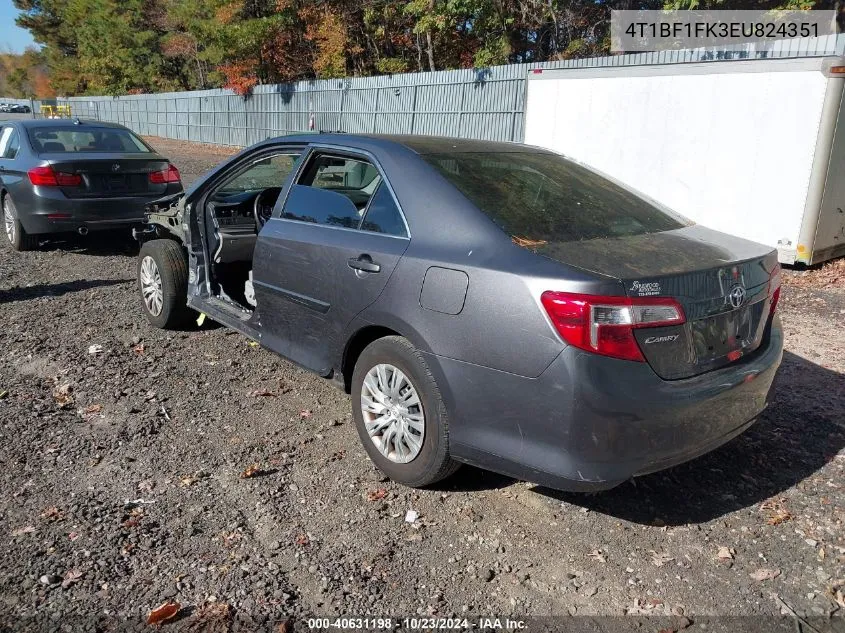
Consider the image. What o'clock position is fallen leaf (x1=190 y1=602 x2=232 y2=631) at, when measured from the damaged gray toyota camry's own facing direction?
The fallen leaf is roughly at 9 o'clock from the damaged gray toyota camry.

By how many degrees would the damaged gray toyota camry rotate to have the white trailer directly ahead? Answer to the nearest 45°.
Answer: approximately 90° to its right

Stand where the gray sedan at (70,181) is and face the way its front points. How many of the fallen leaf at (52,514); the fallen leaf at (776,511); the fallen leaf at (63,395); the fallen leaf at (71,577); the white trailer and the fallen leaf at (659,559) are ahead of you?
0

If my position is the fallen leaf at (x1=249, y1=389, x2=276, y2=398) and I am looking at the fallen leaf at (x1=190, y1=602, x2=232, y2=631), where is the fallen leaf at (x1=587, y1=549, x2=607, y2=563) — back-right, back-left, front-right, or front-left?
front-left

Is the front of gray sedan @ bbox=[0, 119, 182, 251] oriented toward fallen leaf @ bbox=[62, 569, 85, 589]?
no

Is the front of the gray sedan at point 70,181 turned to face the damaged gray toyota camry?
no

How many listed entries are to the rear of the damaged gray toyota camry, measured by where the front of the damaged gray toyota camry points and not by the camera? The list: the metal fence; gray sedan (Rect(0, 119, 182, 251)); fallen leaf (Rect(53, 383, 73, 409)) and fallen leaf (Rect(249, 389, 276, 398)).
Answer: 0

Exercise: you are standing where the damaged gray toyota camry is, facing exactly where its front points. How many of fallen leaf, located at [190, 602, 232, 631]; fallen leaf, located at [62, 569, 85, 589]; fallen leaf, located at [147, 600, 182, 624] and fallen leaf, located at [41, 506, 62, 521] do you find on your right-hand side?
0

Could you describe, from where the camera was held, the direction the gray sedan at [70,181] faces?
facing away from the viewer and to the left of the viewer

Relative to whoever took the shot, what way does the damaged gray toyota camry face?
facing away from the viewer and to the left of the viewer

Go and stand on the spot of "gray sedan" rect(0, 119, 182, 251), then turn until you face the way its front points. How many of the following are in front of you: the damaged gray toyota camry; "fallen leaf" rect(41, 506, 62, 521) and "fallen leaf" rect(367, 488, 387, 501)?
0

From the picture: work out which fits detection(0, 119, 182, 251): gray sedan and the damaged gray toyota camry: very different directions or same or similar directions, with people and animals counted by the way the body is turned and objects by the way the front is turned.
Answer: same or similar directions

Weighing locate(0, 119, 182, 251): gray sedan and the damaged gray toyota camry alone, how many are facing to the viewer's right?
0
